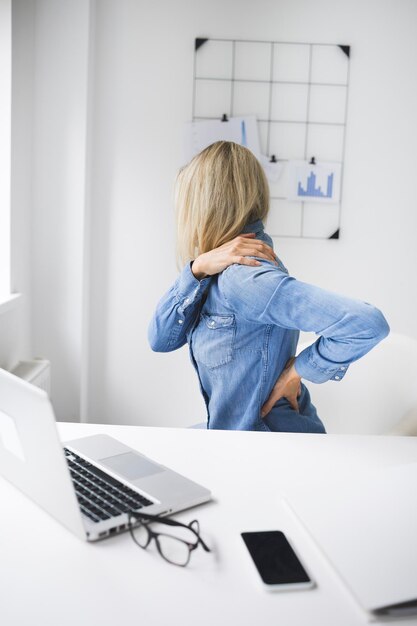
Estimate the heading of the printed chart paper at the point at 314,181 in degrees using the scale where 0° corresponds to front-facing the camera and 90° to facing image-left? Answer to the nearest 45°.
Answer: approximately 0°

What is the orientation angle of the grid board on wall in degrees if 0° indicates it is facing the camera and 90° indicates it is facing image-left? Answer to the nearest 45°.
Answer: approximately 0°

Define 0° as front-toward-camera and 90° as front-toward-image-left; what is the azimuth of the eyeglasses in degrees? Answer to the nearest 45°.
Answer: approximately 45°

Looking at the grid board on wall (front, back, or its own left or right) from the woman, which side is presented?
front

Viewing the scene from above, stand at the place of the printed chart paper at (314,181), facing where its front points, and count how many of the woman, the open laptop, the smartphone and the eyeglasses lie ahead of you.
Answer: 4

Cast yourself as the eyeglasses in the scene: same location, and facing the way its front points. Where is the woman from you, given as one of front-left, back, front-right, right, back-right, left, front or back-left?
back-right

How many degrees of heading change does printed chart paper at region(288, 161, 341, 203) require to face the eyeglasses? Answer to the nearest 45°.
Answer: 0° — it already faces it

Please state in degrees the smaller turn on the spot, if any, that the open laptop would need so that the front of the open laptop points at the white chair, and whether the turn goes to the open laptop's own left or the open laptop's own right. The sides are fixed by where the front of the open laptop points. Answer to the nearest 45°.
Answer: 0° — it already faces it

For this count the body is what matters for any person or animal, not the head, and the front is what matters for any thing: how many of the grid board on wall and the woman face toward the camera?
1

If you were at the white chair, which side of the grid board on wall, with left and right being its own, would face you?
front
